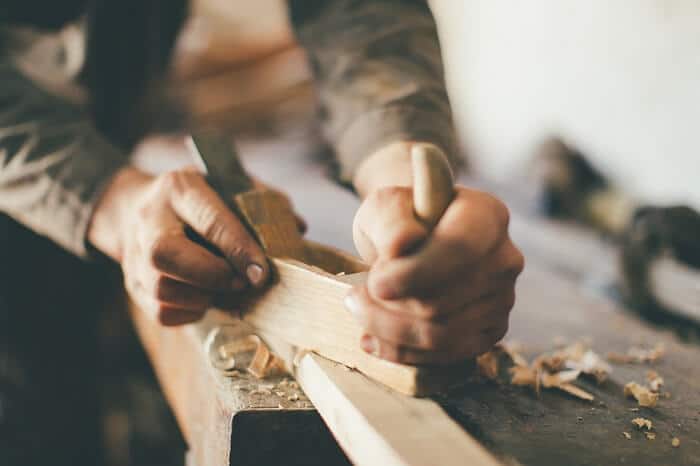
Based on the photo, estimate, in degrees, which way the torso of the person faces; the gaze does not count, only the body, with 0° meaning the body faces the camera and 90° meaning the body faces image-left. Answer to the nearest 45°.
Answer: approximately 315°
